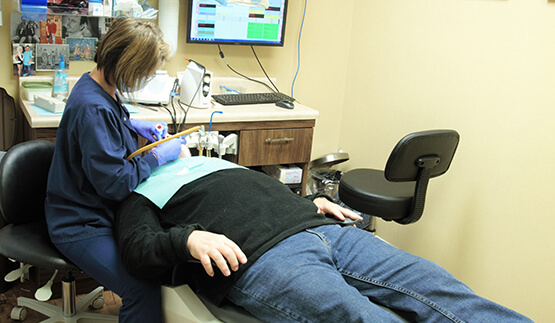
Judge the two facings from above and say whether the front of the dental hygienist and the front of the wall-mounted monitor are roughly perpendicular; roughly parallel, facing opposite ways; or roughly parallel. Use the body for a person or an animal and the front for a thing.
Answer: roughly perpendicular

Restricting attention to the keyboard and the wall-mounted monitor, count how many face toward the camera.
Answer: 2

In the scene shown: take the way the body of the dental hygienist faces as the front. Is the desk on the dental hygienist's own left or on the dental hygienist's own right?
on the dental hygienist's own left

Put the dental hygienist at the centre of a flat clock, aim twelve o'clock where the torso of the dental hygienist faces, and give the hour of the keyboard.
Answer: The keyboard is roughly at 10 o'clock from the dental hygienist.

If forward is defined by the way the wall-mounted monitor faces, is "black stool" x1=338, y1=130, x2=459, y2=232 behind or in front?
in front

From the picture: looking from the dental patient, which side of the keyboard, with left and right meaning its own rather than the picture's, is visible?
front

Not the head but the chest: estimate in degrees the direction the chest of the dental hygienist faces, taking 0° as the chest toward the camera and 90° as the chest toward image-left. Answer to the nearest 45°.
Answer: approximately 270°

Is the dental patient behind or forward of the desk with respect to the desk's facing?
forward

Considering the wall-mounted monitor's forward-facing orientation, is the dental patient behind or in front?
in front

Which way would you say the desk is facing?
toward the camera

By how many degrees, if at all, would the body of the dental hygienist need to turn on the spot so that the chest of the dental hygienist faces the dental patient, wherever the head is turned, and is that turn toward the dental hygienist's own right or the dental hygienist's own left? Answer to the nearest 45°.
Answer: approximately 45° to the dental hygienist's own right

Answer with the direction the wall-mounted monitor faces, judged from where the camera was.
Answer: facing the viewer
